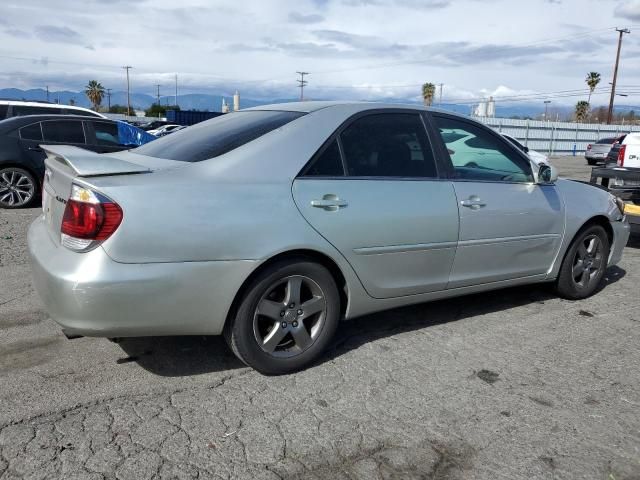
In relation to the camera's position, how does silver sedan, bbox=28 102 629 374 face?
facing away from the viewer and to the right of the viewer

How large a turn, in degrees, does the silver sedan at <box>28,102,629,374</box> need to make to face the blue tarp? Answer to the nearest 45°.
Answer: approximately 90° to its left

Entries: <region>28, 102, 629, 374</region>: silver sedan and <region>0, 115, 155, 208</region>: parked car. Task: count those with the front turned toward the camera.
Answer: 0

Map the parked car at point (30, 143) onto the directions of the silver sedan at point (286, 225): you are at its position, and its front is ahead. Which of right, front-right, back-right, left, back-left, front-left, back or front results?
left
